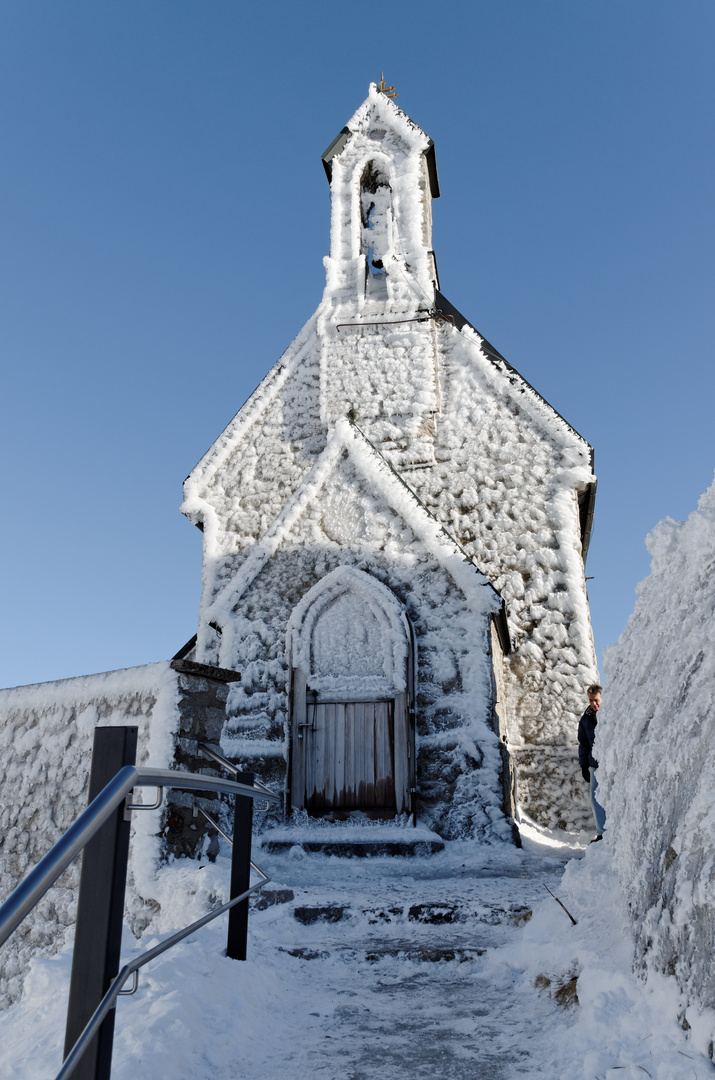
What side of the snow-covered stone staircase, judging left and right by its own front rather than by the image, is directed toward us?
front

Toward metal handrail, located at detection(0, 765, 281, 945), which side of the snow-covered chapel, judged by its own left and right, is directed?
front

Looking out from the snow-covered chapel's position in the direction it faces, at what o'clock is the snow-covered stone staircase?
The snow-covered stone staircase is roughly at 12 o'clock from the snow-covered chapel.

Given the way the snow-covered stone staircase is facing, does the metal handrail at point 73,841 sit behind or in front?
in front

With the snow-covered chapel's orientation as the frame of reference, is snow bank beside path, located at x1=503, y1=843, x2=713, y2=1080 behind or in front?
in front

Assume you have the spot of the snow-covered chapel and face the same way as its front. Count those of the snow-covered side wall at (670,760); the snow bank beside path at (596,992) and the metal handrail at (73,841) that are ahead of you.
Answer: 3

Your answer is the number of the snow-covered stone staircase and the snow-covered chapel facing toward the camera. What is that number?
2

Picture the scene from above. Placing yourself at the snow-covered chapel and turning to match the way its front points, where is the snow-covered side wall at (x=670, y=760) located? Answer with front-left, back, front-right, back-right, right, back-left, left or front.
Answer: front

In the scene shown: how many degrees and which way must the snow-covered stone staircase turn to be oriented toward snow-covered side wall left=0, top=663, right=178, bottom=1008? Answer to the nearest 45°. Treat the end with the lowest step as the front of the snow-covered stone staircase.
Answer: approximately 135° to its right

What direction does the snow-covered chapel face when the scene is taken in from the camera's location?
facing the viewer

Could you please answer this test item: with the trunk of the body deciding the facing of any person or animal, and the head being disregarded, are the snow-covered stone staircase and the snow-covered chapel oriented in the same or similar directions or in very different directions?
same or similar directions

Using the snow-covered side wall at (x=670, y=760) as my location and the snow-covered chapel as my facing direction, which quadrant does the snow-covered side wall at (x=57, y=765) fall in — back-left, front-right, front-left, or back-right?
front-left

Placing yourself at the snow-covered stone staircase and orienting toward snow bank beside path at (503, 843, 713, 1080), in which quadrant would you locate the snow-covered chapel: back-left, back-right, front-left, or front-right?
back-left
